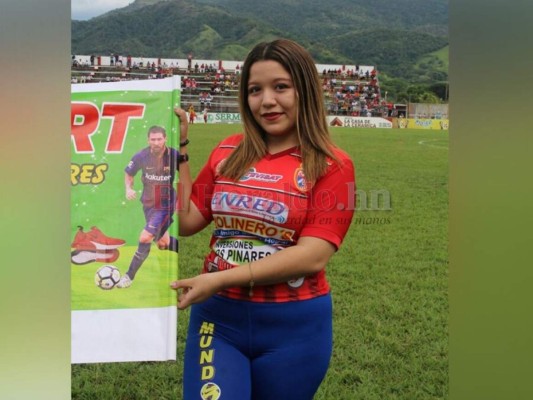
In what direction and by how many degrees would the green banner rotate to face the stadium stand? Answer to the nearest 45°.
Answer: approximately 180°

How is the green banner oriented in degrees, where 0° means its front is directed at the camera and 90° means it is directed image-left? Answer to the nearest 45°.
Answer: approximately 0°

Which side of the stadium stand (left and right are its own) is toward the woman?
front

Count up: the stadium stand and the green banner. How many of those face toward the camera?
2
